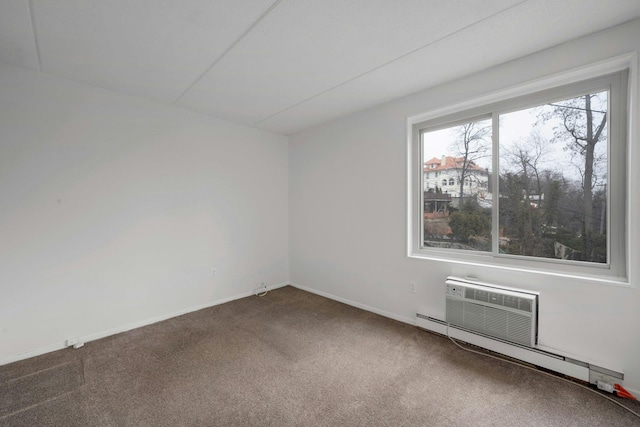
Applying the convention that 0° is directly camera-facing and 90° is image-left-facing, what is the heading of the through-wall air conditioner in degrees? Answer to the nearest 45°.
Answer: approximately 45°
